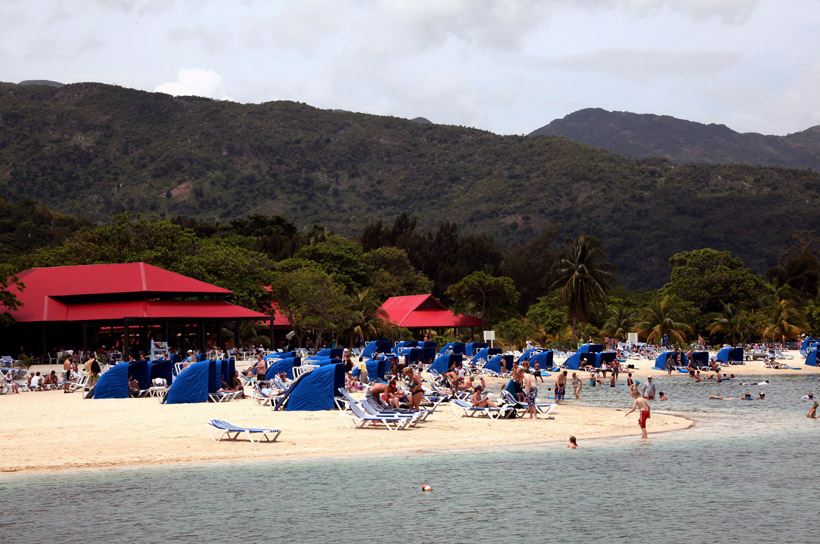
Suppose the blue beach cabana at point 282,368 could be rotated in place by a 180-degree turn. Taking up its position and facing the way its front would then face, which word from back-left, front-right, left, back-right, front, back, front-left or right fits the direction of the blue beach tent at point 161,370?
front

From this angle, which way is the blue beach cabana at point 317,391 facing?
to the viewer's right

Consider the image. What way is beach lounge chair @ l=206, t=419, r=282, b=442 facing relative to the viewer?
to the viewer's right

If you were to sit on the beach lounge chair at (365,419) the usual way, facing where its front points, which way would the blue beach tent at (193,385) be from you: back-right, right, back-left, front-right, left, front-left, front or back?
back-left

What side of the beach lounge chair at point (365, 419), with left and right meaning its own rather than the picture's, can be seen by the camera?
right

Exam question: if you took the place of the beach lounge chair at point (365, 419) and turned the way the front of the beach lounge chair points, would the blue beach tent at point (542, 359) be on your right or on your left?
on your left

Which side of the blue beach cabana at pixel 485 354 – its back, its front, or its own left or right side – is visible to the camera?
right

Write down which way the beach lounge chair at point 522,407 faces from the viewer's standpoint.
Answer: facing to the right of the viewer

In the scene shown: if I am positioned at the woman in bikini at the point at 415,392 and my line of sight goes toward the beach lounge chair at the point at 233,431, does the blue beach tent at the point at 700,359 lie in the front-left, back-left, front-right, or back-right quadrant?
back-right

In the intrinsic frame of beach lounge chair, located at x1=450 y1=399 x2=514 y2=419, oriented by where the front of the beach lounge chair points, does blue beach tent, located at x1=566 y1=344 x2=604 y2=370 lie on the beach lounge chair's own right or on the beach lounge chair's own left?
on the beach lounge chair's own left

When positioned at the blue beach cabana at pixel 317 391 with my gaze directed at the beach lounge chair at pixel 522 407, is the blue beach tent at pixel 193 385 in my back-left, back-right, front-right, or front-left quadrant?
back-left

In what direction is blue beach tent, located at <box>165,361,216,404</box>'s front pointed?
to the viewer's right

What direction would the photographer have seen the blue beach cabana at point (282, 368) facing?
facing to the right of the viewer

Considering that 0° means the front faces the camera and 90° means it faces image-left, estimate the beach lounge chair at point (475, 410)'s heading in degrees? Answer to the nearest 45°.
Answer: approximately 270°

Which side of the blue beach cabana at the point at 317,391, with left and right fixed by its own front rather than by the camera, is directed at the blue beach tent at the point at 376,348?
left

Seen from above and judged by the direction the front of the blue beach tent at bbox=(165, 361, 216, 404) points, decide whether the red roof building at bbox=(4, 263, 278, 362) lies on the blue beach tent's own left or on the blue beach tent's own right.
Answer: on the blue beach tent's own left
